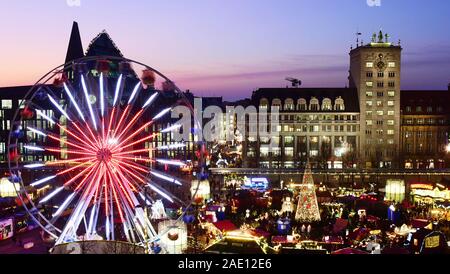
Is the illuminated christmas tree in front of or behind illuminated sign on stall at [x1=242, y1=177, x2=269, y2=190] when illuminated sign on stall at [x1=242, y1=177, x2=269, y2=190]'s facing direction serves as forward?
in front

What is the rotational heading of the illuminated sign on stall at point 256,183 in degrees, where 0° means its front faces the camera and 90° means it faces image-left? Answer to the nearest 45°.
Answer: approximately 0°
